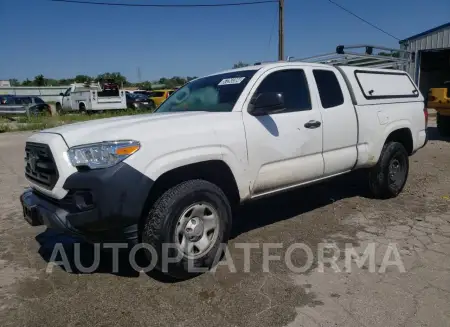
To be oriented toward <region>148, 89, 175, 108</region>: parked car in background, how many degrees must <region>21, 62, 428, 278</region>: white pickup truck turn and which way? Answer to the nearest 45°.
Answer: approximately 135° to its right

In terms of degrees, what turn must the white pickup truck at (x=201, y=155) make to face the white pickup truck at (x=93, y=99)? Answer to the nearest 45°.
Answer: approximately 135° to its right

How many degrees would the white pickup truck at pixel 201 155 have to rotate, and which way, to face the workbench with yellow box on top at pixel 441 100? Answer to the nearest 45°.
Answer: approximately 180°

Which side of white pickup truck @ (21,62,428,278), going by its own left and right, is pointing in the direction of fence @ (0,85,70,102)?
right

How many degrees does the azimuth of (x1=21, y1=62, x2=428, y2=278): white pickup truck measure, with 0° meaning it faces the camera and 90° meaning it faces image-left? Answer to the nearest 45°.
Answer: approximately 45°

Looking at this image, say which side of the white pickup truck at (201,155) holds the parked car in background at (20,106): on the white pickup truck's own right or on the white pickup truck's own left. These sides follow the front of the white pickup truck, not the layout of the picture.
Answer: on the white pickup truck's own right

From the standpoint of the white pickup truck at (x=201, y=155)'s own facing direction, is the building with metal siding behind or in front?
behind

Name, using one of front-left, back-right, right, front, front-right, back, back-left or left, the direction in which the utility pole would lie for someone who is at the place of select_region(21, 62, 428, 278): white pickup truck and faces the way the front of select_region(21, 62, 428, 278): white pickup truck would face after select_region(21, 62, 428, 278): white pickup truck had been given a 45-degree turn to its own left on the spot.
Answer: back

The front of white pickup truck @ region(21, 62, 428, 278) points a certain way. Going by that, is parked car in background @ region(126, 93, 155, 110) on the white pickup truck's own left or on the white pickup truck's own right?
on the white pickup truck's own right
